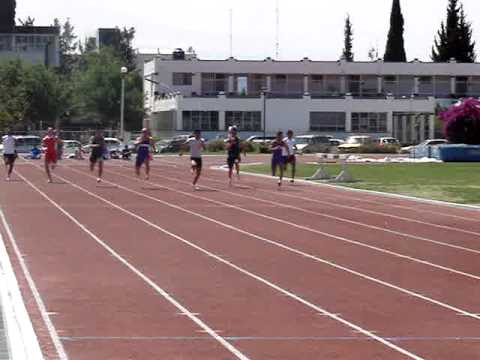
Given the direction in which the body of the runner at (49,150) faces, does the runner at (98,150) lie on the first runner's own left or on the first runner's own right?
on the first runner's own left

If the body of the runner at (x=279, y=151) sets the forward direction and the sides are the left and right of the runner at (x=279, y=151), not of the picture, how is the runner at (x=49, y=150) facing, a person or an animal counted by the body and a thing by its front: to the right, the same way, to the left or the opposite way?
the same way

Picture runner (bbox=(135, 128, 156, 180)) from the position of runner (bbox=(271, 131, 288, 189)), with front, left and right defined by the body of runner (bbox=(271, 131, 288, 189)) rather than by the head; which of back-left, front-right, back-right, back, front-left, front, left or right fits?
right

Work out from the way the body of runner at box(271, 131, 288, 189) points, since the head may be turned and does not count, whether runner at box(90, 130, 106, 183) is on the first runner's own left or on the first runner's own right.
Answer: on the first runner's own right

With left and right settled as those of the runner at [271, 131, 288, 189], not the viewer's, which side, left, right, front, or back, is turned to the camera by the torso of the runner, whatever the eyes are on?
front

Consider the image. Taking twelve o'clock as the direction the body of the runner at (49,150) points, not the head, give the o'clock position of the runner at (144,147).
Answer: the runner at (144,147) is roughly at 9 o'clock from the runner at (49,150).

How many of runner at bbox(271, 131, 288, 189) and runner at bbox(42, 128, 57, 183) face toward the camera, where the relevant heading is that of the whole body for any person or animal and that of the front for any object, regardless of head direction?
2

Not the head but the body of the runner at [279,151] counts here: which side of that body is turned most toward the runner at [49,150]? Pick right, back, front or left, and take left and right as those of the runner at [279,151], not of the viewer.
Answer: right

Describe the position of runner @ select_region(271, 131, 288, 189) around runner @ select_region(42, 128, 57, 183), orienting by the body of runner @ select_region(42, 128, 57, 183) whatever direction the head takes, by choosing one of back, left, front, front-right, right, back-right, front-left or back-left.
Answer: left

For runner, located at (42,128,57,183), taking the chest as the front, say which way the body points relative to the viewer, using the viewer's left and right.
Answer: facing the viewer
